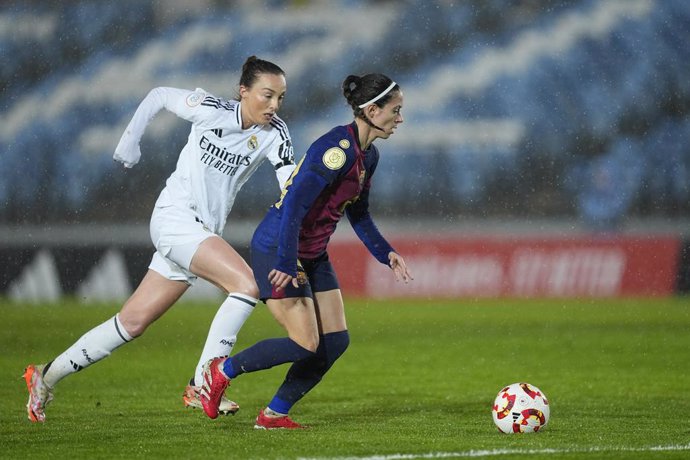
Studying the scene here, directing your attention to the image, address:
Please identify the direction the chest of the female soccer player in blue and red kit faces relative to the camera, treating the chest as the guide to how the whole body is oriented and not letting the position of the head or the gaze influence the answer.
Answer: to the viewer's right

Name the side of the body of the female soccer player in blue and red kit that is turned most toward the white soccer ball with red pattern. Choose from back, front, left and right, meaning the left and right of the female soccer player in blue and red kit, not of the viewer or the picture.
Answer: front

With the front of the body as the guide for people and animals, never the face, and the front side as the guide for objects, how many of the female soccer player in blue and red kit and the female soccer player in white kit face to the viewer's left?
0

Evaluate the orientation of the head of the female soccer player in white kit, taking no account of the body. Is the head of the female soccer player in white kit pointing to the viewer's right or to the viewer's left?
to the viewer's right

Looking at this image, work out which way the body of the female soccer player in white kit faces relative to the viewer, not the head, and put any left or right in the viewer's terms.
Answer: facing the viewer and to the right of the viewer

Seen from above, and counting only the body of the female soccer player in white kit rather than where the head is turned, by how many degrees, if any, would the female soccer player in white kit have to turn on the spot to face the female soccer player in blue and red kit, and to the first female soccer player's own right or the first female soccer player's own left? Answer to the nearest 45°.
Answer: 0° — they already face them

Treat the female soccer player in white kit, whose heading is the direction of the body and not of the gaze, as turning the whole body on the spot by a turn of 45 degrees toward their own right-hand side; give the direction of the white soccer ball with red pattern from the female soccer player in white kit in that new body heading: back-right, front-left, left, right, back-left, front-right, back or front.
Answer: front-left
